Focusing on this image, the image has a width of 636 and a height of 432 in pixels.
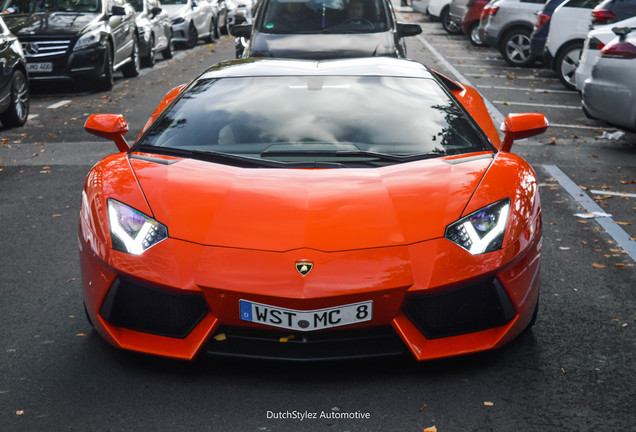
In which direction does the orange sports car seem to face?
toward the camera

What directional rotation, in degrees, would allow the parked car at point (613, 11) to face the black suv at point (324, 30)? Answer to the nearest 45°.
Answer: approximately 180°

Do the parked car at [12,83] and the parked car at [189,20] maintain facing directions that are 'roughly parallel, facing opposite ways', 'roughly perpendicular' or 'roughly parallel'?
roughly parallel

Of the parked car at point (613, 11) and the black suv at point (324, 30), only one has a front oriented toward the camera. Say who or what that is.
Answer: the black suv

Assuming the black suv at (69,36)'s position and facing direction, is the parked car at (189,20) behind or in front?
behind

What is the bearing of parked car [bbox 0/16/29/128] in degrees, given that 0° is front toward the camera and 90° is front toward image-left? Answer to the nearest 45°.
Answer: approximately 45°

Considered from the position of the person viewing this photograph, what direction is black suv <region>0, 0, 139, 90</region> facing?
facing the viewer and to the left of the viewer

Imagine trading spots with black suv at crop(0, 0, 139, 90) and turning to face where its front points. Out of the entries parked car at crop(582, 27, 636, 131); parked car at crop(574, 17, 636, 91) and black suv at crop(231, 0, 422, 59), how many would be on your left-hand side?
3

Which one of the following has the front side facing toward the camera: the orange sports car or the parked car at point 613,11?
the orange sports car

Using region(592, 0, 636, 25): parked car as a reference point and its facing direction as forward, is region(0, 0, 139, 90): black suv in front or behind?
behind
